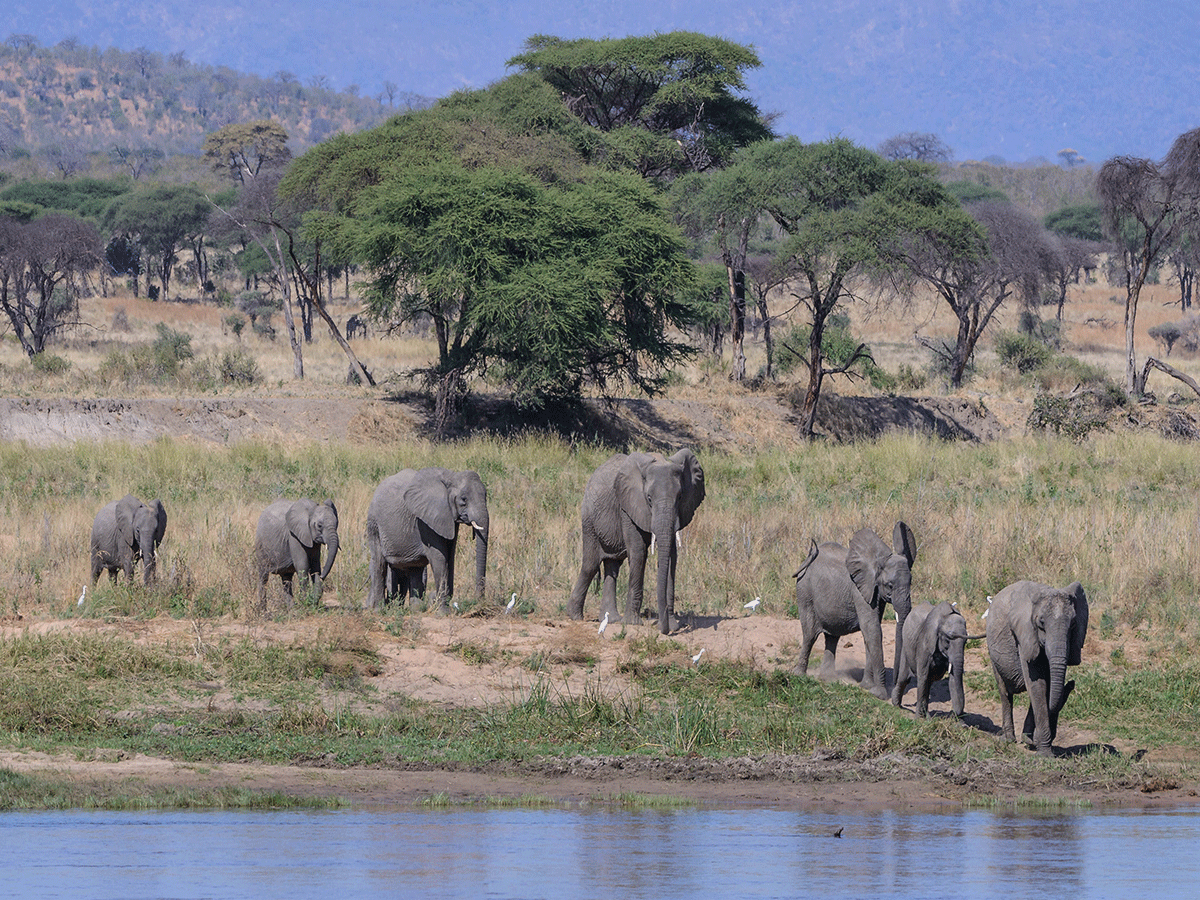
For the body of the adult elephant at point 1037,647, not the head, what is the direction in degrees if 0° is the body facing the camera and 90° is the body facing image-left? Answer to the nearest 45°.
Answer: approximately 315°

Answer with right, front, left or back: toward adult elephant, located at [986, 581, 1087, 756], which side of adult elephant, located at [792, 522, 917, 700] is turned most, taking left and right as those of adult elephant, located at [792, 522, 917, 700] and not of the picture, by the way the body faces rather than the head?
front

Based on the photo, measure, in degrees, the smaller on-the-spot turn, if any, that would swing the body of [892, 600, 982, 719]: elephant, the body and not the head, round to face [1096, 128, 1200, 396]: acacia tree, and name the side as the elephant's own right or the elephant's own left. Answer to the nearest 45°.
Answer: approximately 135° to the elephant's own left

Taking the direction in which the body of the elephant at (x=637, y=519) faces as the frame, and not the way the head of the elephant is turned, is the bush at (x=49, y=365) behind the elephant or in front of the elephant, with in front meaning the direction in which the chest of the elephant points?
behind

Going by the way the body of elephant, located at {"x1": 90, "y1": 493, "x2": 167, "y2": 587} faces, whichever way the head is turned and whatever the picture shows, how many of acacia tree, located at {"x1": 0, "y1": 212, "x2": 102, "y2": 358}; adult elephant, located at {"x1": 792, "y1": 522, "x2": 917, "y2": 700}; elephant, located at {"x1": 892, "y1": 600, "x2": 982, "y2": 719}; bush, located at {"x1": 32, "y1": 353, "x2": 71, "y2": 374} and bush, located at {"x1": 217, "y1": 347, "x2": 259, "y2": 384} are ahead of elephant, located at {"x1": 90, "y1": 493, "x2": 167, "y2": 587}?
2

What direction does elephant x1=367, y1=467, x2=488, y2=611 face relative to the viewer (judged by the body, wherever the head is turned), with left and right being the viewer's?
facing to the right of the viewer

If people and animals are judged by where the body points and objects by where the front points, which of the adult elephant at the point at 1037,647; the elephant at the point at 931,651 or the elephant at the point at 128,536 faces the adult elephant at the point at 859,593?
the elephant at the point at 128,536

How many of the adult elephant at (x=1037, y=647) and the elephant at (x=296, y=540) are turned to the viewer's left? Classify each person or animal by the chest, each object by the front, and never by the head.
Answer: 0

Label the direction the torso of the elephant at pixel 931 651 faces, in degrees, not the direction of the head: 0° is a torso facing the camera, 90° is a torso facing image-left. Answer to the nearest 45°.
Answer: approximately 315°

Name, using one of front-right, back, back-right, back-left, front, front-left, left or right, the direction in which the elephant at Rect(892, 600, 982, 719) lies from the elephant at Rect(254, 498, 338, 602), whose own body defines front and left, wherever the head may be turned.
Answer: front

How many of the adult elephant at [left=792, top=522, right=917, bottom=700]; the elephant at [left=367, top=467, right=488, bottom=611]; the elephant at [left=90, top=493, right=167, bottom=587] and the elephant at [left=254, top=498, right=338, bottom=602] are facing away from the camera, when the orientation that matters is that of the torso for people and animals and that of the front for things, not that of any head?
0
